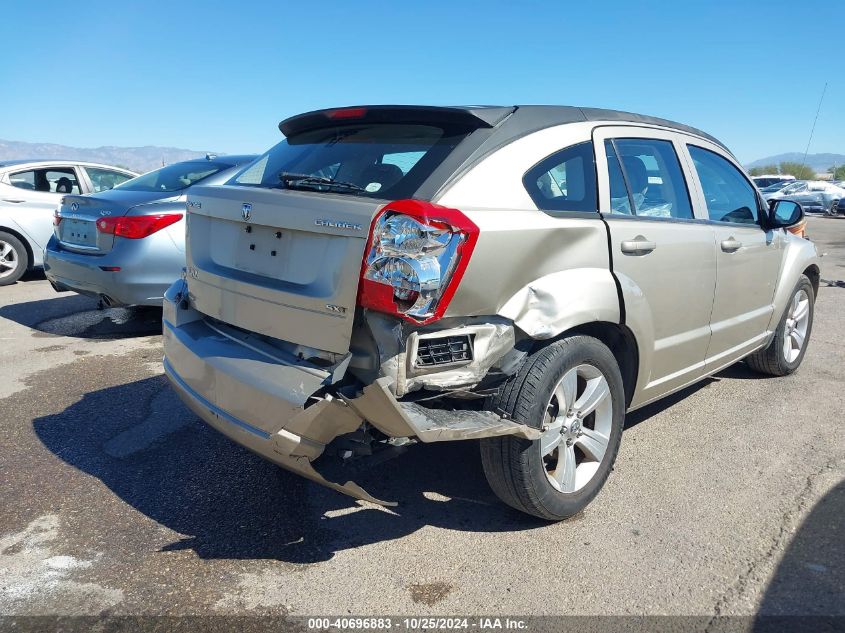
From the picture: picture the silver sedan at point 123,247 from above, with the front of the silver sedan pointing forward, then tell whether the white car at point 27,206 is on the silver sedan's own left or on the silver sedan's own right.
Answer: on the silver sedan's own left

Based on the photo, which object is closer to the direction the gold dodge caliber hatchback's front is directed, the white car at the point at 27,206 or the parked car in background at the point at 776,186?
the parked car in background

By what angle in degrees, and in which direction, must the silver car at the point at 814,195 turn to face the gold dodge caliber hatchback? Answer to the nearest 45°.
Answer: approximately 45° to its left

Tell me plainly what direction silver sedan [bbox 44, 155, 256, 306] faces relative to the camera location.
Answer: facing away from the viewer and to the right of the viewer

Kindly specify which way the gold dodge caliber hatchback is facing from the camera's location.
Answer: facing away from the viewer and to the right of the viewer

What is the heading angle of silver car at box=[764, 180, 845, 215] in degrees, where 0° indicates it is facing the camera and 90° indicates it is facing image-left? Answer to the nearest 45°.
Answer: approximately 45°

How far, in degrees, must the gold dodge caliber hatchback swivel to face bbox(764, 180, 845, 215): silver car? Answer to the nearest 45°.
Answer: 0° — it already faces it

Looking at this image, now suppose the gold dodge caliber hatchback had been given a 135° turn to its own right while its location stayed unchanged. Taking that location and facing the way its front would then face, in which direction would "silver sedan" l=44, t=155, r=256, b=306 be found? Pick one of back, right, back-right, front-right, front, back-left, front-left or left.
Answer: back-right
